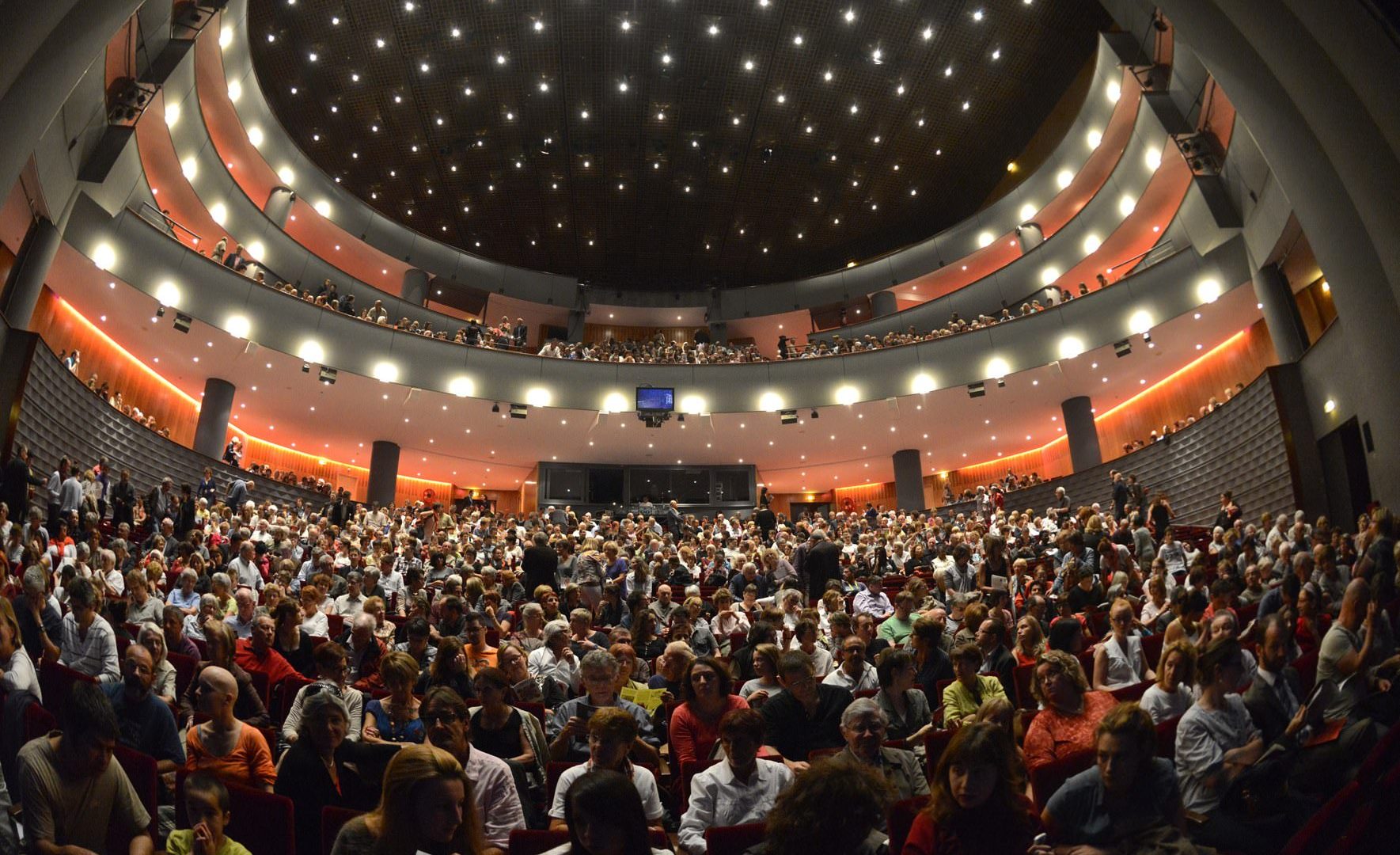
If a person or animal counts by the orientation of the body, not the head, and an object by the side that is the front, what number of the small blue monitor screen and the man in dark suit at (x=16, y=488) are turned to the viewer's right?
1

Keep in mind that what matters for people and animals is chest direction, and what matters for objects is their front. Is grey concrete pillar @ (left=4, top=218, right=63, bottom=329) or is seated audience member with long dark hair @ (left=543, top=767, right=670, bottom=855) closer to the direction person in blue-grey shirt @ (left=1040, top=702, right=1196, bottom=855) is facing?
the seated audience member with long dark hair

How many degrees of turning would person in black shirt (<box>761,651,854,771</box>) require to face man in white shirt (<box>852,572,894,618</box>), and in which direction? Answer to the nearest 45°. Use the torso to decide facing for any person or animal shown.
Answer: approximately 180°

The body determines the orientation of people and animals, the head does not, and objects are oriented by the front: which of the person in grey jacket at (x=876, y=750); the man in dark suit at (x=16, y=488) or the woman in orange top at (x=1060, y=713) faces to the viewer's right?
the man in dark suit

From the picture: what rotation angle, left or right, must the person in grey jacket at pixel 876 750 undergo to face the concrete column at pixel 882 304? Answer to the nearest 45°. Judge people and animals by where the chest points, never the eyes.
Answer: approximately 180°

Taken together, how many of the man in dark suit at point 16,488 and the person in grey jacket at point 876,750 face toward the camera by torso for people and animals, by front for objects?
1

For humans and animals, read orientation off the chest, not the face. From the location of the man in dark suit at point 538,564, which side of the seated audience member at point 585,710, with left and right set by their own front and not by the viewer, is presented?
back

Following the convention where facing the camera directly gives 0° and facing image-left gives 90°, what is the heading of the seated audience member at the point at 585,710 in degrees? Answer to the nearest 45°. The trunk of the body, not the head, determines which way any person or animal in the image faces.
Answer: approximately 0°

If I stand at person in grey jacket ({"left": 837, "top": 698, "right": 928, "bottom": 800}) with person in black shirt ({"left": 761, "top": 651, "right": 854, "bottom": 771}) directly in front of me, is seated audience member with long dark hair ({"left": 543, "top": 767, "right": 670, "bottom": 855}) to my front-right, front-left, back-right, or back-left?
back-left
